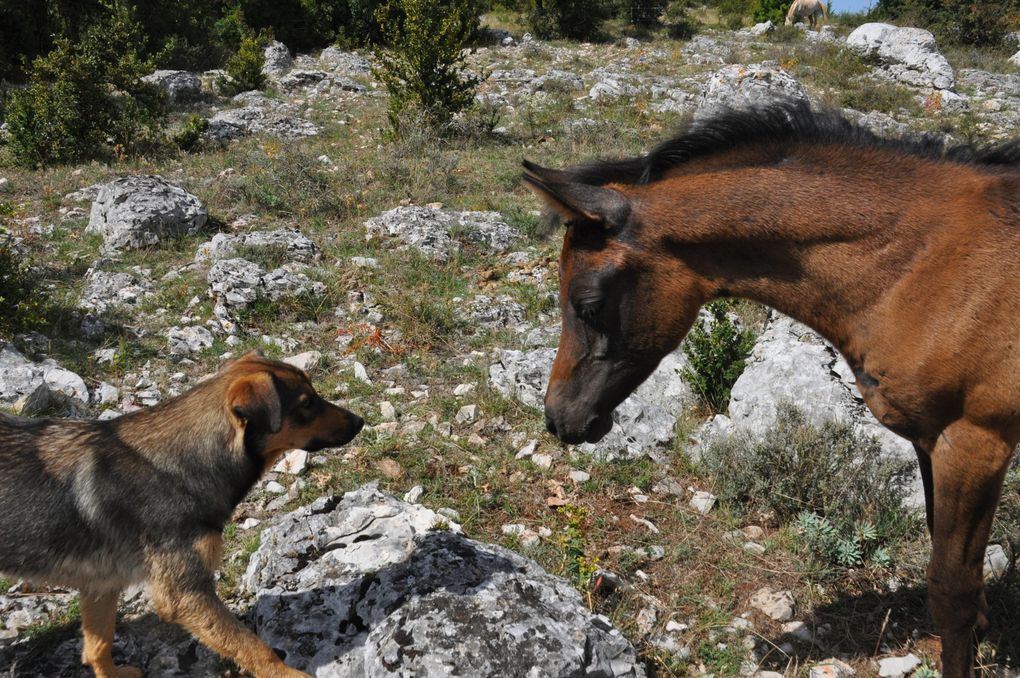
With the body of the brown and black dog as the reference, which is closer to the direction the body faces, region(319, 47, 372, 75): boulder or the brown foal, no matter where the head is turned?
the brown foal

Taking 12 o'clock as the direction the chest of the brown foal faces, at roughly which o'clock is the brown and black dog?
The brown and black dog is roughly at 11 o'clock from the brown foal.

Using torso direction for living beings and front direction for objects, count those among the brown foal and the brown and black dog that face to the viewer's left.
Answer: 1

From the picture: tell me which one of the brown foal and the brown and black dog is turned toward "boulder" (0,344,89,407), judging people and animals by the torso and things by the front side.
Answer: the brown foal

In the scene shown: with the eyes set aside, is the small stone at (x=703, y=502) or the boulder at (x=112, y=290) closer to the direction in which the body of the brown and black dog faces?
the small stone

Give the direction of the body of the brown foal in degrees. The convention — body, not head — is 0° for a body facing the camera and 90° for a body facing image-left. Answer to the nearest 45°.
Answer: approximately 90°

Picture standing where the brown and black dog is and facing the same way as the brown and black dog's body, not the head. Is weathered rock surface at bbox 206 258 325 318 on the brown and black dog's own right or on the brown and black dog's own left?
on the brown and black dog's own left

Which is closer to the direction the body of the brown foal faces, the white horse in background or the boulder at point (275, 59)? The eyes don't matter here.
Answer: the boulder

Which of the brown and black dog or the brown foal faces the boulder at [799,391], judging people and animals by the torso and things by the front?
the brown and black dog

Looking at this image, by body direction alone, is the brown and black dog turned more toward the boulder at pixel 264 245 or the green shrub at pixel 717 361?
the green shrub

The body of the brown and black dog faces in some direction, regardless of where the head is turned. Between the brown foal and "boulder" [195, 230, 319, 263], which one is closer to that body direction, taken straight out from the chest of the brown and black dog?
the brown foal

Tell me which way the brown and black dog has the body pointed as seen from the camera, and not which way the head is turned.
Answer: to the viewer's right

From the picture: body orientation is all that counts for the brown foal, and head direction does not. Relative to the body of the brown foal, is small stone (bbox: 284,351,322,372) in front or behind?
in front

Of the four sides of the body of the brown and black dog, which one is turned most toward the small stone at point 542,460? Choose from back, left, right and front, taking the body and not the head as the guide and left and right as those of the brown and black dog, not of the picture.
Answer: front

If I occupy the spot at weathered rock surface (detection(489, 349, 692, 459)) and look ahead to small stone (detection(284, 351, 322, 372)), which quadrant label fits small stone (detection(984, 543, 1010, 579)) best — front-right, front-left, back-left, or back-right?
back-left

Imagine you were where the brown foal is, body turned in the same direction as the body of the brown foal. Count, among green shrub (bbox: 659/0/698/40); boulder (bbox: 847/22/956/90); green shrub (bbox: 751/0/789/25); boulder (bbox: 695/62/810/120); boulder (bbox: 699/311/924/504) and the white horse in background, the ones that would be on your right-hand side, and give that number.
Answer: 6
